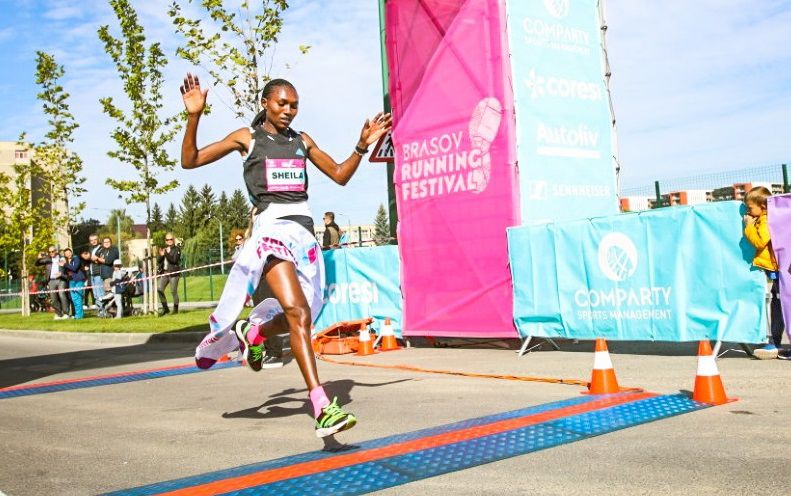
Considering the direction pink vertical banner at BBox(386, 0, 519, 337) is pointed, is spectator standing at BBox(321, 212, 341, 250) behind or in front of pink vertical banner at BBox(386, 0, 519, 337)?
behind

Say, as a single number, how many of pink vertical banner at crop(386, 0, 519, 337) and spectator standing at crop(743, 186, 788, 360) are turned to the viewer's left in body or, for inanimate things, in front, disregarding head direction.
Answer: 1

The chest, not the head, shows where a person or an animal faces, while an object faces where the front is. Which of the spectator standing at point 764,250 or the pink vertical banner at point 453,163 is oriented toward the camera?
the pink vertical banner

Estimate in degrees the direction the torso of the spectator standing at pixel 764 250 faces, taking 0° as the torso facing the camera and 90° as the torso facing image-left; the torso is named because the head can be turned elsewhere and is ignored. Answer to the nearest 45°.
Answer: approximately 90°

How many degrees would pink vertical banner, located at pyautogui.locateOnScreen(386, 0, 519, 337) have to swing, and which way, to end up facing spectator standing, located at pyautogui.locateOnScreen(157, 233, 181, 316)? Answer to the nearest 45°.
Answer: approximately 135° to its right

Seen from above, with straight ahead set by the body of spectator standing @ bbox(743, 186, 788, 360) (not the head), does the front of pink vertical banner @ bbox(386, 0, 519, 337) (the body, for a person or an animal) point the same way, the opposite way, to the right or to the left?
to the left

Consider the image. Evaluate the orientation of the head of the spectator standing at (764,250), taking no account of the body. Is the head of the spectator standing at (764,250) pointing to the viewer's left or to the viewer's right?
to the viewer's left

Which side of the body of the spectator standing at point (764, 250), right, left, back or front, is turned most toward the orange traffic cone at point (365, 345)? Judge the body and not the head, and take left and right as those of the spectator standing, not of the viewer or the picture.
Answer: front

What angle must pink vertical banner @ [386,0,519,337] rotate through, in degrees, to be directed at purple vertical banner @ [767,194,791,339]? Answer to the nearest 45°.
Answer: approximately 45° to its left

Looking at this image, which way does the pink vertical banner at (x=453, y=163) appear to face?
toward the camera

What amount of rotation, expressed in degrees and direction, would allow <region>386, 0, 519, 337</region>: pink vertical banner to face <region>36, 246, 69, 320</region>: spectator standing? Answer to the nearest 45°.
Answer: approximately 135° to its right

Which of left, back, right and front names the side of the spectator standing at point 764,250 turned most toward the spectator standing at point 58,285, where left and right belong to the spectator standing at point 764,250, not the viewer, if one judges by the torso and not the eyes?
front

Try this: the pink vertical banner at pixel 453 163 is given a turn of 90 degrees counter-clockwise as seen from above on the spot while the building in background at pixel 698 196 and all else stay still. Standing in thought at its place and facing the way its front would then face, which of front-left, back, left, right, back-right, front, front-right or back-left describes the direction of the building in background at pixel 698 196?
front-left
